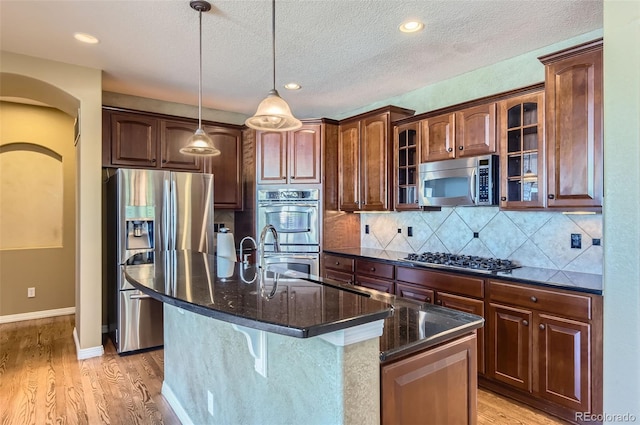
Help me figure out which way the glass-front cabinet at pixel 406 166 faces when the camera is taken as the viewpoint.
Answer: facing the viewer and to the left of the viewer

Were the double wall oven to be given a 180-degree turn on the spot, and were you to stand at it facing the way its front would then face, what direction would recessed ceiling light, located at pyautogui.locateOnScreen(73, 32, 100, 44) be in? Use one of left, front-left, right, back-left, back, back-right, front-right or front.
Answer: back-left

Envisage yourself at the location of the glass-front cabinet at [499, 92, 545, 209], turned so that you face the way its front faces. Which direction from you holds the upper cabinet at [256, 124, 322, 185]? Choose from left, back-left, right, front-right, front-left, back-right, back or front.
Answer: front-right

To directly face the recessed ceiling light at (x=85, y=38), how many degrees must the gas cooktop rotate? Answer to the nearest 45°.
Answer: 0° — it already faces it

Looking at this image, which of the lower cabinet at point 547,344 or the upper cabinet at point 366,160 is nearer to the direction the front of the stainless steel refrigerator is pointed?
the lower cabinet

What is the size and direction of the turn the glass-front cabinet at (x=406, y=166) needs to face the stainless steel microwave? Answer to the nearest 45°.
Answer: approximately 90° to its left

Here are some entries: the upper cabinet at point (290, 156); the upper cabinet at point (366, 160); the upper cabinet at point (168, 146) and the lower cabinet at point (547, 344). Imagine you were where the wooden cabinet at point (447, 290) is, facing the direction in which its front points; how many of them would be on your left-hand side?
1

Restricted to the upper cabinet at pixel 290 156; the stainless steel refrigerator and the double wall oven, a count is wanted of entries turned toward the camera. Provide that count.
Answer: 3

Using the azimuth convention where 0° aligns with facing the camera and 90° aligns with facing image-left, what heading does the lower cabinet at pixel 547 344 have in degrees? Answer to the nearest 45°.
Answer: approximately 45°

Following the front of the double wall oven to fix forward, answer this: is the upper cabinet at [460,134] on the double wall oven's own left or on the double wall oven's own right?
on the double wall oven's own left

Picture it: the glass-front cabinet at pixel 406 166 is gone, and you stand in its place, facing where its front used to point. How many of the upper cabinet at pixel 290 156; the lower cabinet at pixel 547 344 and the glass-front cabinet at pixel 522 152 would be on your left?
2

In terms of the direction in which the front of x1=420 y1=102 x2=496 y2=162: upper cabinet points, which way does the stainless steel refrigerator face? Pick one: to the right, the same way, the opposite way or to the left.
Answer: to the left

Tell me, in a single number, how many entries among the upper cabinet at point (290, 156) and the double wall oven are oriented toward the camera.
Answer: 2

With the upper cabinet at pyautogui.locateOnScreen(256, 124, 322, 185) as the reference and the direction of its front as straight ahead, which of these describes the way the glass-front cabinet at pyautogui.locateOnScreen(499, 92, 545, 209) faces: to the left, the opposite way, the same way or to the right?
to the right
